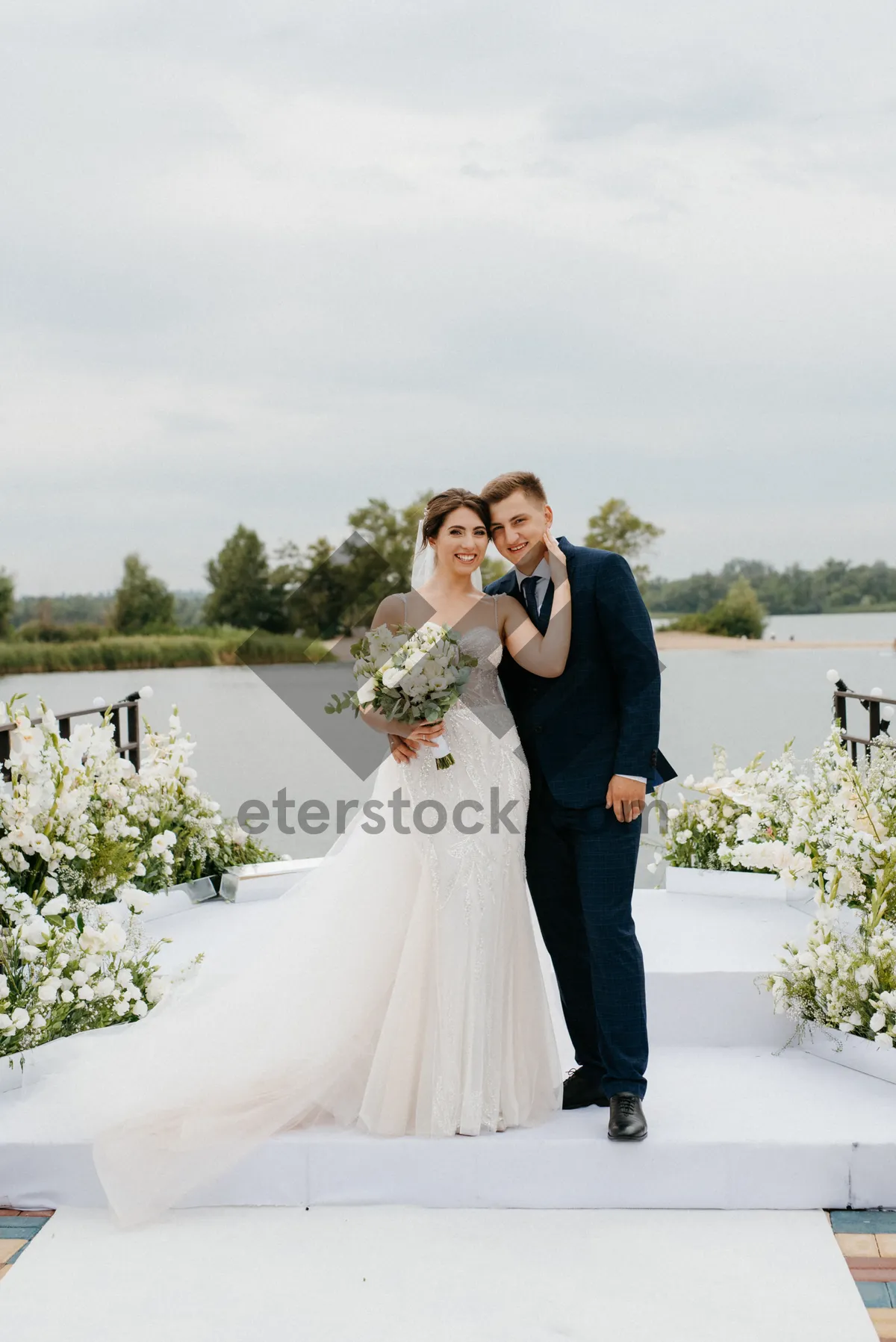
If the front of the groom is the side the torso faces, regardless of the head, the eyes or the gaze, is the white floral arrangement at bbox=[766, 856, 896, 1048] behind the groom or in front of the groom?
behind

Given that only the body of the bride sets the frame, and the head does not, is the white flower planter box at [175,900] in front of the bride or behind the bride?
behind

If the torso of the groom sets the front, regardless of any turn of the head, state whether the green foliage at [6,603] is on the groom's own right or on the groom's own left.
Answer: on the groom's own right

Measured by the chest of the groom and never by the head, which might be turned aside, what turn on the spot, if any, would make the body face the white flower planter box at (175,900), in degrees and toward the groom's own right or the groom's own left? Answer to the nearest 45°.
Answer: approximately 90° to the groom's own right

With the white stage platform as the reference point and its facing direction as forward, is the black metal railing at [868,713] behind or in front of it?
behind

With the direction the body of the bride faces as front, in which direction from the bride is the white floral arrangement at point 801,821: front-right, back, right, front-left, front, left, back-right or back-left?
back-left

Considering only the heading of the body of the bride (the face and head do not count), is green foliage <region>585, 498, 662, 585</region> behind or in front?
behind

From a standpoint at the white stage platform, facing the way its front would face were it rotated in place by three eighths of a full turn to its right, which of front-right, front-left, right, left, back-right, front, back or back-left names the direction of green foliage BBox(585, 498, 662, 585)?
front-right

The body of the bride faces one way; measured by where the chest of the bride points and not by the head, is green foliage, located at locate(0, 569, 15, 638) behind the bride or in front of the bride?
behind
